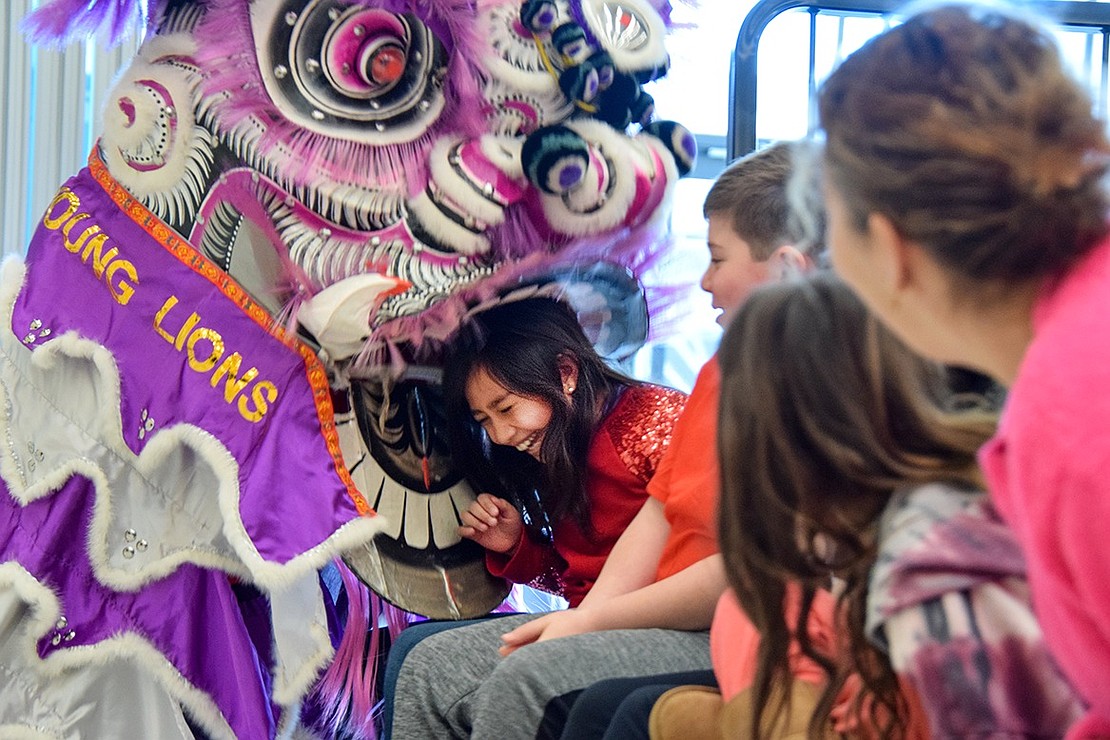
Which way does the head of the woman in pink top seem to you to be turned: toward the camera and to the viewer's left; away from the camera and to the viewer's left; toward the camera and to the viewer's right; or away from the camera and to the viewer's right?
away from the camera and to the viewer's left

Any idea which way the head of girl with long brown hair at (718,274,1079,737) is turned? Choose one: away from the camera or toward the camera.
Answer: away from the camera

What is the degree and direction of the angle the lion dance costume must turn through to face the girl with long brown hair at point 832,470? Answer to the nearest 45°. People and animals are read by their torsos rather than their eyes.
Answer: approximately 45° to its right

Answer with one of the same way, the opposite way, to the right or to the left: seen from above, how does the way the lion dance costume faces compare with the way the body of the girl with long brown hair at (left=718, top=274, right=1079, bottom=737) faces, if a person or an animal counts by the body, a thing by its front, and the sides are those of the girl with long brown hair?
the opposite way

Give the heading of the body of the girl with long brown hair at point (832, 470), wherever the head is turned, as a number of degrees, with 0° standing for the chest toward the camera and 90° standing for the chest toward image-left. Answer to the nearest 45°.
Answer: approximately 90°

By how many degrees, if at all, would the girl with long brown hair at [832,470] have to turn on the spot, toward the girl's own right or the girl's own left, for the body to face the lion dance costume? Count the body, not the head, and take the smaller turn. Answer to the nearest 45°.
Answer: approximately 45° to the girl's own right

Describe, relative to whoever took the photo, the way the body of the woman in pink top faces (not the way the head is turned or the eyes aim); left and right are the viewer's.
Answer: facing away from the viewer and to the left of the viewer

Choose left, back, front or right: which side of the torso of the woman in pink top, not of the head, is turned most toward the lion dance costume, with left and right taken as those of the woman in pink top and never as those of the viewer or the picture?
front

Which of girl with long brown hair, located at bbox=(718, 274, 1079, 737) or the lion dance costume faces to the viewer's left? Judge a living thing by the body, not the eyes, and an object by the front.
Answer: the girl with long brown hair

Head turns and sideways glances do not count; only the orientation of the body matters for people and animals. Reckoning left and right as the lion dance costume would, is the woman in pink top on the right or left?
on its right

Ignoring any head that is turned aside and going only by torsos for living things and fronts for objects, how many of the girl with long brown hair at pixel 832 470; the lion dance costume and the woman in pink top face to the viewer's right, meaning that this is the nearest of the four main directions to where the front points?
1

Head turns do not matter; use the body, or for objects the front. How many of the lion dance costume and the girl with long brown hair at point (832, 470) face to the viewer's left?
1

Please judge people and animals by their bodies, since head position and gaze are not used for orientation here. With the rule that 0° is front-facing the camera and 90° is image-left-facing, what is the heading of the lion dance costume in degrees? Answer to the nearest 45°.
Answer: approximately 270°
